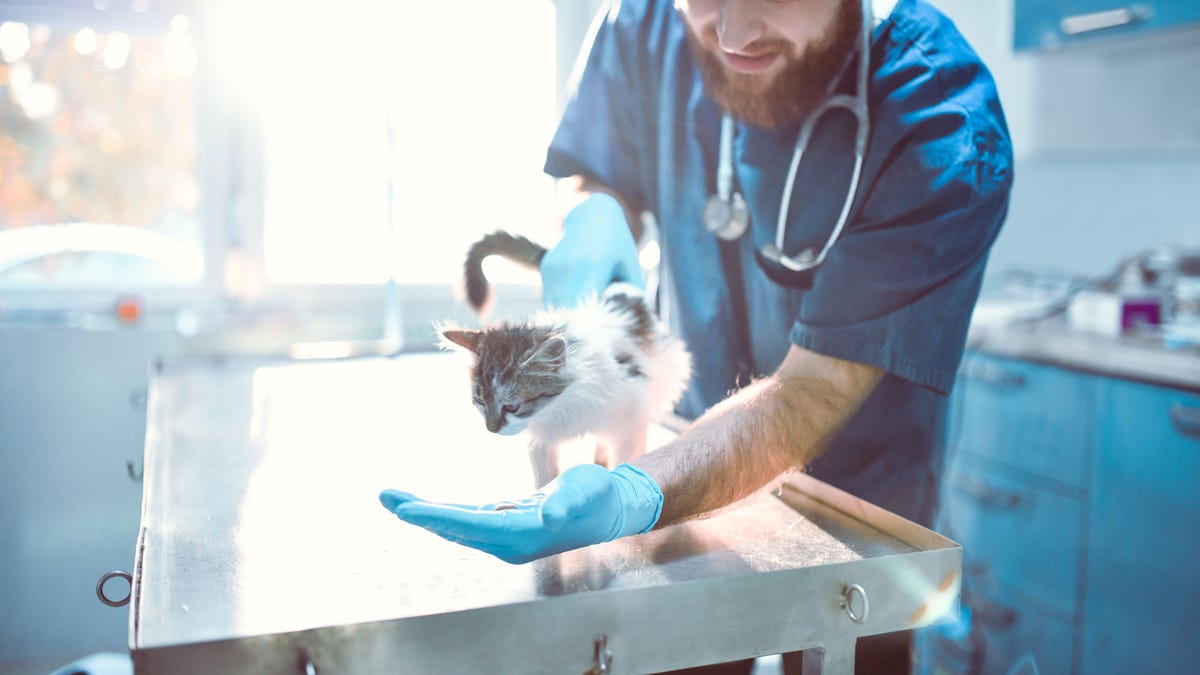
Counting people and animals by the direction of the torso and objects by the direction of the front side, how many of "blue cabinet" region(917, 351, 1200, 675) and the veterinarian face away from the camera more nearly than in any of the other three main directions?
0

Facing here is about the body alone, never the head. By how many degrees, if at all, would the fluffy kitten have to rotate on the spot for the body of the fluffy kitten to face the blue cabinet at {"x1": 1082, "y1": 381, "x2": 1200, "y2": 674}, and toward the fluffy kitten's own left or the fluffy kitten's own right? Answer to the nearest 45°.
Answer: approximately 180°

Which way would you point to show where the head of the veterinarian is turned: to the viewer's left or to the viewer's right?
to the viewer's left

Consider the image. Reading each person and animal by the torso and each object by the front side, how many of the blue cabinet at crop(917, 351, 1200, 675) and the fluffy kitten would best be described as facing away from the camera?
0

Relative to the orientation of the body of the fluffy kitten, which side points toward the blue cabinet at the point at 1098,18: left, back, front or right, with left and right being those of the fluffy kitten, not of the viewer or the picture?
back

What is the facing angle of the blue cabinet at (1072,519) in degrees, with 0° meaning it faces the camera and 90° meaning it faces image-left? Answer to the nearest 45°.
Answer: approximately 45°

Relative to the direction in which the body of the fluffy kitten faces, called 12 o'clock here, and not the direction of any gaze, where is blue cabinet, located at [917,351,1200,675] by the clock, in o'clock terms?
The blue cabinet is roughly at 6 o'clock from the fluffy kitten.

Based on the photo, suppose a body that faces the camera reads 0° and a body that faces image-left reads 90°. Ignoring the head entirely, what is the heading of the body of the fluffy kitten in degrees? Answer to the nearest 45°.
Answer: approximately 45°

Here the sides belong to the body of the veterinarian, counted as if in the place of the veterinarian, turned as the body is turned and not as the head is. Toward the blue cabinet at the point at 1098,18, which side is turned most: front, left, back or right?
back

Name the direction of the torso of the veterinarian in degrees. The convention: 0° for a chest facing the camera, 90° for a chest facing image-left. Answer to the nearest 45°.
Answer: approximately 45°

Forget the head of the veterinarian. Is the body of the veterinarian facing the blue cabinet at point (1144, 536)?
no
